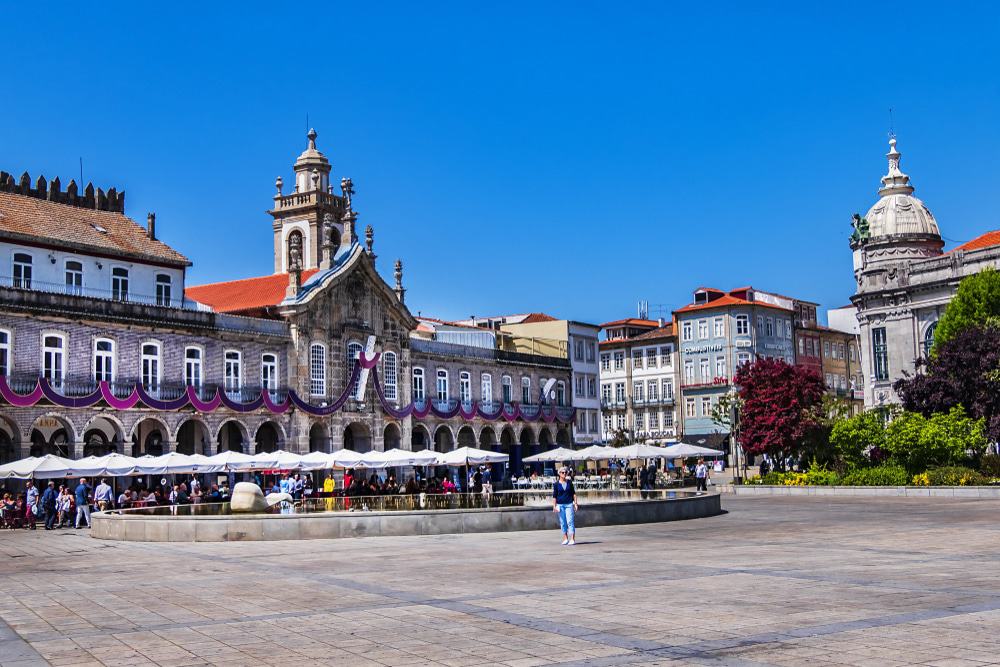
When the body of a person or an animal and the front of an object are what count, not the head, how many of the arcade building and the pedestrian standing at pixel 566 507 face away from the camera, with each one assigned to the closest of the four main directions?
0

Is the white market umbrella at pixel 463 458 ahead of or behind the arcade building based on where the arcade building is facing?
ahead

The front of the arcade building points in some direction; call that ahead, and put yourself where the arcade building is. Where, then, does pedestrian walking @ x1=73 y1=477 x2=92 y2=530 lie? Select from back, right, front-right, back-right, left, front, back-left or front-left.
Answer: front-right

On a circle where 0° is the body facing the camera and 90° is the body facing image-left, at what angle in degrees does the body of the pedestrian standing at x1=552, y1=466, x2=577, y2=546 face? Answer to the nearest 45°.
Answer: approximately 0°

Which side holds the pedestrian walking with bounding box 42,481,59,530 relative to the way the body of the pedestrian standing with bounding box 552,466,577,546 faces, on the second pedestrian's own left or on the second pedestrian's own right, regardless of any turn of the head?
on the second pedestrian's own right

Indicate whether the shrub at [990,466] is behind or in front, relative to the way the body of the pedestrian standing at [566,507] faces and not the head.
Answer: behind

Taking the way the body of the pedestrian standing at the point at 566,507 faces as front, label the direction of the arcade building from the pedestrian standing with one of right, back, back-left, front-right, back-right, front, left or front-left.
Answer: back-right

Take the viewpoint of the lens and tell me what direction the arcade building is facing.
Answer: facing the viewer and to the right of the viewer

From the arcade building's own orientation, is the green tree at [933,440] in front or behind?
in front

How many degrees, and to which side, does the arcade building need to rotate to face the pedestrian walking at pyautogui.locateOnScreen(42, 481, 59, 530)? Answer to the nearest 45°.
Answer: approximately 45° to its right
